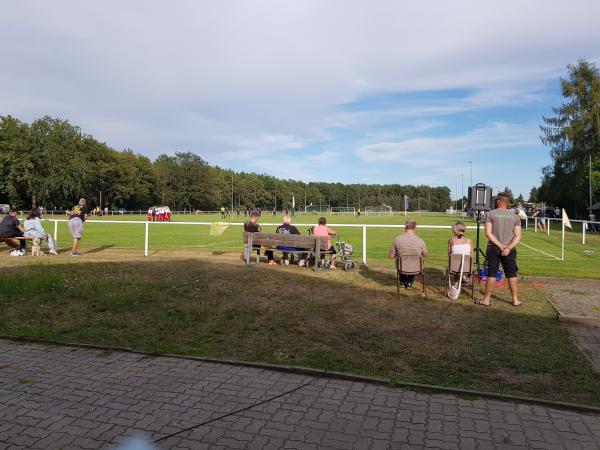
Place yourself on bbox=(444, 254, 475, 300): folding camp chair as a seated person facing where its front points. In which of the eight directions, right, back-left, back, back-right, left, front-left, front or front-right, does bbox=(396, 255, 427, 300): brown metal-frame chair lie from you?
left

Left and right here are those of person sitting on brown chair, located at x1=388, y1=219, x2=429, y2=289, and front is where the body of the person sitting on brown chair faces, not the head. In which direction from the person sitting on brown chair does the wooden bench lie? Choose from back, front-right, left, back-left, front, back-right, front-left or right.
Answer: front-left

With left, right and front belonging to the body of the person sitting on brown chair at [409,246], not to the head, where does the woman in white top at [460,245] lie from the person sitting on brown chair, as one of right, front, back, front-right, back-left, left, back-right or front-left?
right

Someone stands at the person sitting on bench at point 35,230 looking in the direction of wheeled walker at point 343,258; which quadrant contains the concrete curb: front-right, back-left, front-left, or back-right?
front-right

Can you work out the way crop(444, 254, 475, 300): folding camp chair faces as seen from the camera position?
facing away from the viewer

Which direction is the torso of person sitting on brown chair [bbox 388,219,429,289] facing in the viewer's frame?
away from the camera

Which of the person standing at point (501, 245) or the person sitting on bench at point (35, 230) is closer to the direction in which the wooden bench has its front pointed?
the person sitting on bench

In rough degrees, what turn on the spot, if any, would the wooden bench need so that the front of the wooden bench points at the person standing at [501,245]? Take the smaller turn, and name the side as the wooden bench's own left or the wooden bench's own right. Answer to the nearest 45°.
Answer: approximately 135° to the wooden bench's own right

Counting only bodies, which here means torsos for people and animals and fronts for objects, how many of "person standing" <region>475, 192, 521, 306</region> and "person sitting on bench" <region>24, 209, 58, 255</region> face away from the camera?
1

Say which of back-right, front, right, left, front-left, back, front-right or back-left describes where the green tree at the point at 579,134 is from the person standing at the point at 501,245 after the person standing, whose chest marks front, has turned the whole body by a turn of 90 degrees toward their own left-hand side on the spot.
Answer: right

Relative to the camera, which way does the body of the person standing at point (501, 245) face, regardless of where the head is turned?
away from the camera

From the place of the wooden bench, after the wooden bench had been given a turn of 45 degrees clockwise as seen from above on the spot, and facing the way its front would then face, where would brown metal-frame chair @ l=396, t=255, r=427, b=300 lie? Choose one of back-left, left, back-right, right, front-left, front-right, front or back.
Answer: right

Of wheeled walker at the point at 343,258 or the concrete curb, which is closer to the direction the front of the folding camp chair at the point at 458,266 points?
the wheeled walker

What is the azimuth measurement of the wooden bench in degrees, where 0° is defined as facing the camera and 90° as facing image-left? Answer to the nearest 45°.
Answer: approximately 180°
